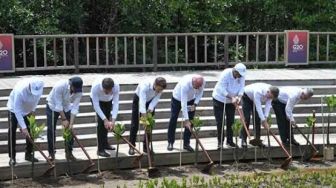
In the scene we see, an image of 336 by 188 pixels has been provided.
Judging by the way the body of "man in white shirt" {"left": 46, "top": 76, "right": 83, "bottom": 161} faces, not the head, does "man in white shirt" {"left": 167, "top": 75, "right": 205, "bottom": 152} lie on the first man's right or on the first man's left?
on the first man's left

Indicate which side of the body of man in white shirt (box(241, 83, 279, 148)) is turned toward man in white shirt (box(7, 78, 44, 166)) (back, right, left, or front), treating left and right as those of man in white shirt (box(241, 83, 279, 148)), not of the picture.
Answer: right

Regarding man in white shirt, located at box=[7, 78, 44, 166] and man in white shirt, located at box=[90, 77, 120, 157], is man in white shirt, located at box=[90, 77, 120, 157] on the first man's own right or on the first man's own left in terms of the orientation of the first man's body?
on the first man's own left

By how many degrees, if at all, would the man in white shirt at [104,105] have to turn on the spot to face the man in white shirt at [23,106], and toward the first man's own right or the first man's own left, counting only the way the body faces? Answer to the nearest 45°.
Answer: approximately 90° to the first man's own right

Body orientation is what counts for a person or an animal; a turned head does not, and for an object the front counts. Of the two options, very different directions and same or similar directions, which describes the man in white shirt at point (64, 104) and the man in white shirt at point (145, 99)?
same or similar directions

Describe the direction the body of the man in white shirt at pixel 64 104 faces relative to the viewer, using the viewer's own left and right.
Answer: facing the viewer and to the right of the viewer

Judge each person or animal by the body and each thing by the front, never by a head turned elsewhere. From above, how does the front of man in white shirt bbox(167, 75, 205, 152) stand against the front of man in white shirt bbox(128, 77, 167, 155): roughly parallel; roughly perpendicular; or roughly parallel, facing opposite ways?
roughly parallel

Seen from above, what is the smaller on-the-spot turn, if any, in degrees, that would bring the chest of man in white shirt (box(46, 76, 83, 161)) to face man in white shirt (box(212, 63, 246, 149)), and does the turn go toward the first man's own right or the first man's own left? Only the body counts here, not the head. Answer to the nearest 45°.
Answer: approximately 45° to the first man's own left

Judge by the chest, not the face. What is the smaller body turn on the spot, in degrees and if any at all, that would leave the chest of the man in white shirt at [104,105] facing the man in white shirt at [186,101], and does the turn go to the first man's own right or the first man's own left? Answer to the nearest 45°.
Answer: approximately 45° to the first man's own left

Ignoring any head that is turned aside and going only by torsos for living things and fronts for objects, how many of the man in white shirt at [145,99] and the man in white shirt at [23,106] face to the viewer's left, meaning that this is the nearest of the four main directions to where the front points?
0

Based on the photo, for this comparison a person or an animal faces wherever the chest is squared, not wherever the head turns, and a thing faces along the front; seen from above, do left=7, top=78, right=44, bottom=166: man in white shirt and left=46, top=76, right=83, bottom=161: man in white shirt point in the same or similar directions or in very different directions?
same or similar directions

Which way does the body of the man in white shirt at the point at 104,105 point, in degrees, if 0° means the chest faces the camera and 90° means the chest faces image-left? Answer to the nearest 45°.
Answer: approximately 315°

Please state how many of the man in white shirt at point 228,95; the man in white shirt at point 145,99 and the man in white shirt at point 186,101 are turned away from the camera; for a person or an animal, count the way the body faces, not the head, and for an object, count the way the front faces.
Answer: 0

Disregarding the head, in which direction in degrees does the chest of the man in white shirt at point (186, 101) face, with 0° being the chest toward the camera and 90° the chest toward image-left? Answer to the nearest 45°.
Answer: approximately 315°
